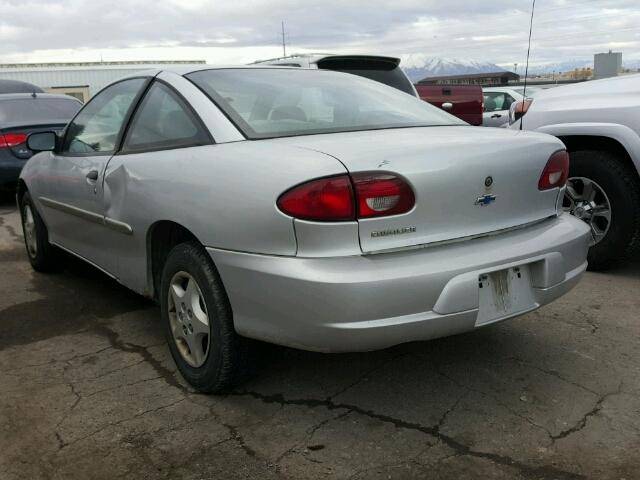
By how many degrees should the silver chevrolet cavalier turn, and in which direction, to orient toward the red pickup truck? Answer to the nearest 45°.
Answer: approximately 45° to its right

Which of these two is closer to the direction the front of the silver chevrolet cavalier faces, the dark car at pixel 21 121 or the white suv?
the dark car

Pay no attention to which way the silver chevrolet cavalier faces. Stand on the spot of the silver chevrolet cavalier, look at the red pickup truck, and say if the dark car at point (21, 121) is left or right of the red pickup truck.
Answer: left

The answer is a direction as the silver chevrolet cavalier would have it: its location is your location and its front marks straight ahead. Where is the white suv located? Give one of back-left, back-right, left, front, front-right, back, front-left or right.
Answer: right

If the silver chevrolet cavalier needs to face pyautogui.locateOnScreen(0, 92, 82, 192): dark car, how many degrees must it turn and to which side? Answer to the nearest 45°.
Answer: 0° — it already faces it

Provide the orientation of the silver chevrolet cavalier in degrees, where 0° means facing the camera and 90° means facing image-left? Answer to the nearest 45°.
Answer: approximately 135°
